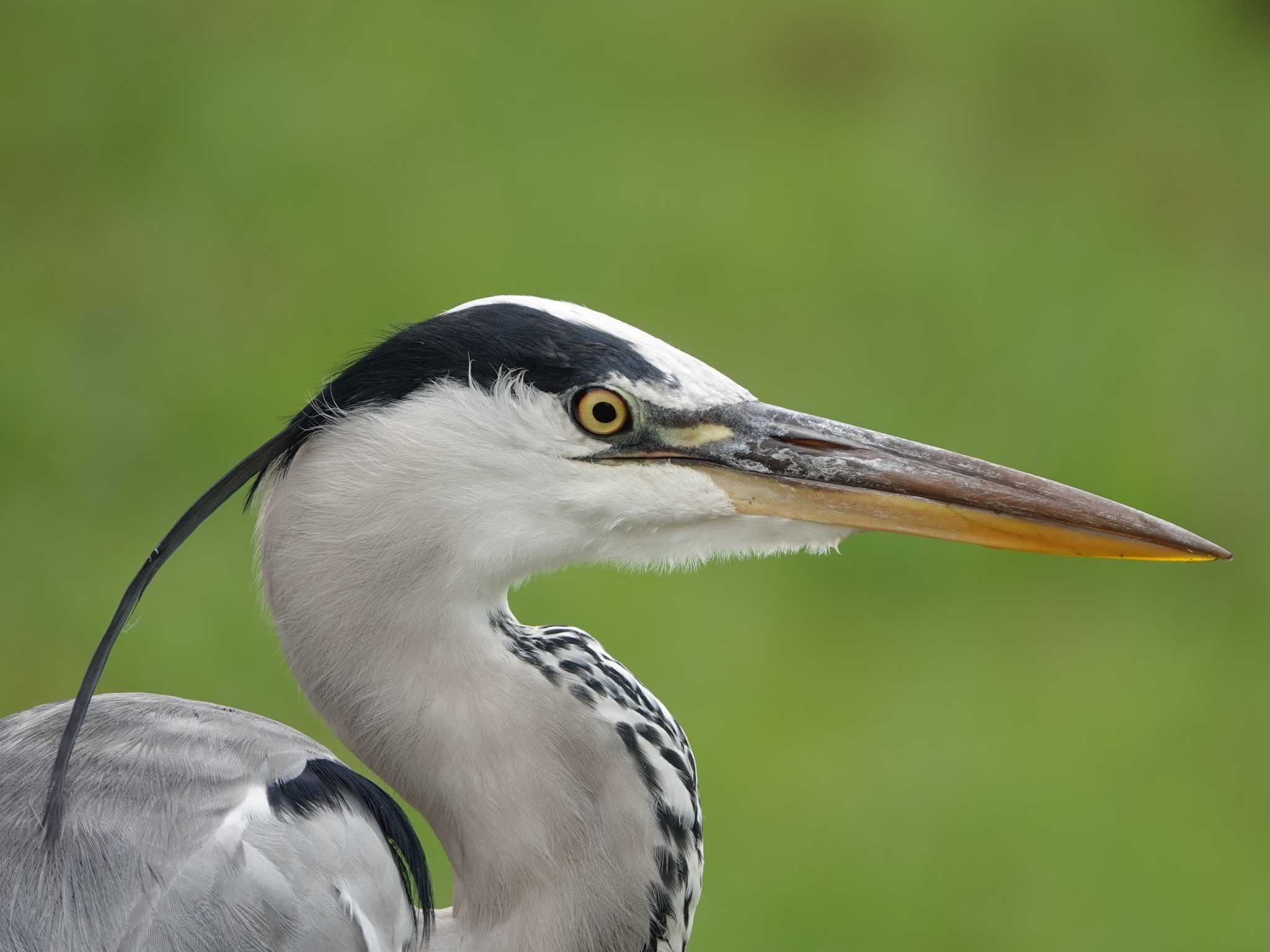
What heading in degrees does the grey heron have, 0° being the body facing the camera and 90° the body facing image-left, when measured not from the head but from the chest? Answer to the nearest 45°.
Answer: approximately 270°
